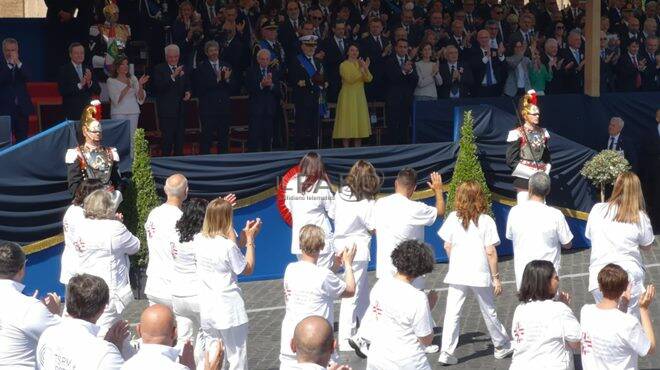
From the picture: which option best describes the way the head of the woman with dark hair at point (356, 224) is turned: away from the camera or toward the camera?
away from the camera

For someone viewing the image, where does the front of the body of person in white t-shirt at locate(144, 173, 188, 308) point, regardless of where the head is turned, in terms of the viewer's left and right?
facing away from the viewer and to the right of the viewer

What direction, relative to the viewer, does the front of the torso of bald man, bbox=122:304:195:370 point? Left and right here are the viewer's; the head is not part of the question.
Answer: facing away from the viewer

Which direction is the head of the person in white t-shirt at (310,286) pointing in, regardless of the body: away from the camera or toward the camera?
away from the camera

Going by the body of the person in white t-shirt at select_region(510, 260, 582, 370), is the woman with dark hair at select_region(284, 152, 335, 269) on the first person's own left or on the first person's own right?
on the first person's own left

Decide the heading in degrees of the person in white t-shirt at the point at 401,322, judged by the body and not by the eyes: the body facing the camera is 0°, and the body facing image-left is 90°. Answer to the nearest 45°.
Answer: approximately 225°

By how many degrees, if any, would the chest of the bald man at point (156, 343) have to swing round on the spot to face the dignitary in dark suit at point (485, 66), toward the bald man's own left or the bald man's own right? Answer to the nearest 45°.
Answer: approximately 45° to the bald man's own right

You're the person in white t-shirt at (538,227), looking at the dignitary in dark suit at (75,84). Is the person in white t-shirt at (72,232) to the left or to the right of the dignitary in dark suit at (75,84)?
left

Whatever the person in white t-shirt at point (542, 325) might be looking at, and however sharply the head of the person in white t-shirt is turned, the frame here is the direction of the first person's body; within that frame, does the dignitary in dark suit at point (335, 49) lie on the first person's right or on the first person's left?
on the first person's left

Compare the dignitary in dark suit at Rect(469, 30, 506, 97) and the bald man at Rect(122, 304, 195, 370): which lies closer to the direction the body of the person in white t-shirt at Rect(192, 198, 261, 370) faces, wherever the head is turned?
the dignitary in dark suit

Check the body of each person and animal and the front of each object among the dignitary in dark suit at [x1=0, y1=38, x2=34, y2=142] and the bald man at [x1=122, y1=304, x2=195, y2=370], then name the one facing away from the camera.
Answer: the bald man
